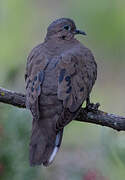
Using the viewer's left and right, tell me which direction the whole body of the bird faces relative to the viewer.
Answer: facing away from the viewer and to the right of the viewer
